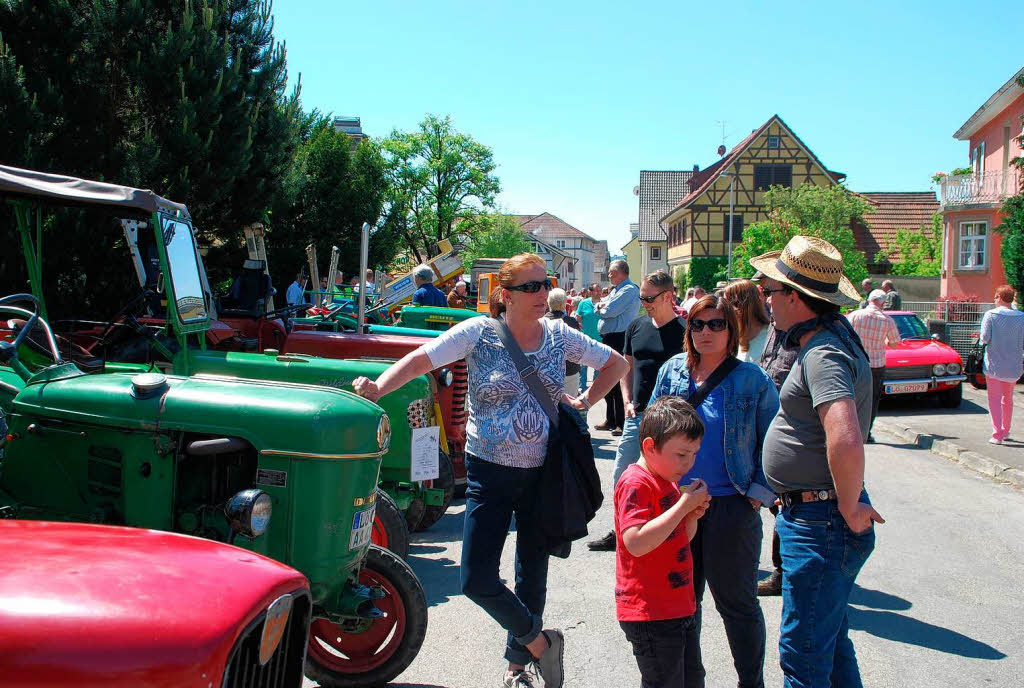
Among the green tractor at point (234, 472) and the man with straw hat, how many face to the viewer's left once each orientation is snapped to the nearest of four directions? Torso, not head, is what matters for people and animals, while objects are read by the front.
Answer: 1

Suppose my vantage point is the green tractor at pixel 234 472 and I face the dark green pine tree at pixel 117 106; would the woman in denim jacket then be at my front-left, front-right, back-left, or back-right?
back-right

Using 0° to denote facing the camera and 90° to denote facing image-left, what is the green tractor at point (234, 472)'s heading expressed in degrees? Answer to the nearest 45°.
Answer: approximately 315°

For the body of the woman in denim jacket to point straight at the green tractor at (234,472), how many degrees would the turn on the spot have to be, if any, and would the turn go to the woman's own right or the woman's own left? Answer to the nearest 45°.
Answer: approximately 45° to the woman's own right

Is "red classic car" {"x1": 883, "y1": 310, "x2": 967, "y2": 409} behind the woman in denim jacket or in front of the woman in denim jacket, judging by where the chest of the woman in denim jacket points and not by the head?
behind

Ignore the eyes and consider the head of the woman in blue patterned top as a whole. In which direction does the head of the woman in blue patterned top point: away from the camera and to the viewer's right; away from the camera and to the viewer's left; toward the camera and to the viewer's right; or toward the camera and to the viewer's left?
toward the camera and to the viewer's right

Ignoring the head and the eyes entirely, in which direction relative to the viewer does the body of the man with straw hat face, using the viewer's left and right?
facing to the left of the viewer

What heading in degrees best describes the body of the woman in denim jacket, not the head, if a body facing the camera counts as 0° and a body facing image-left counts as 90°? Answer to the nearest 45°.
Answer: approximately 45°

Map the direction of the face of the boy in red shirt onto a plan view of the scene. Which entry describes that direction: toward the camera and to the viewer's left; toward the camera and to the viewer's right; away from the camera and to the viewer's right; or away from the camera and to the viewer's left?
toward the camera and to the viewer's right

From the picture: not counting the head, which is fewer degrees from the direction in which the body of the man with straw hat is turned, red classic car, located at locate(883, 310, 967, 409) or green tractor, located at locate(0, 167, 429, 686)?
the green tractor

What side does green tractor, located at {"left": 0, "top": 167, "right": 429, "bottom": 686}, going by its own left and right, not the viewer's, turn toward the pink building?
left

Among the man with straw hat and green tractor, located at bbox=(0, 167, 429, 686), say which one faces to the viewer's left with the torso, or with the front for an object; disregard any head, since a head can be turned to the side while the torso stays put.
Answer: the man with straw hat

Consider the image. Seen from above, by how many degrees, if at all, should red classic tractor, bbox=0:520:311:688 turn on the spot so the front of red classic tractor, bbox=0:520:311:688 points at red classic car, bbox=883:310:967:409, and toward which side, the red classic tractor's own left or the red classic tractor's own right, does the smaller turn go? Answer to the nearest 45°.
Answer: approximately 90° to the red classic tractor's own left
